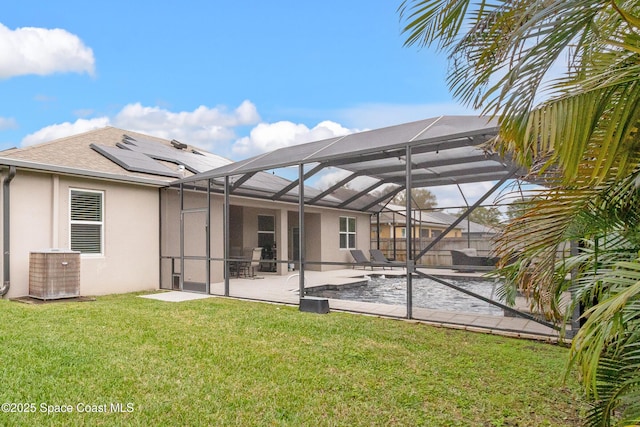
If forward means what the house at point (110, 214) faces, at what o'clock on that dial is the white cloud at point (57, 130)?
The white cloud is roughly at 1 o'clock from the house.

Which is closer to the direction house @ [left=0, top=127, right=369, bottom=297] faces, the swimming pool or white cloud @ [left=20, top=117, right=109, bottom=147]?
the white cloud

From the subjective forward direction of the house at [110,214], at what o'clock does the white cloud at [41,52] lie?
The white cloud is roughly at 1 o'clock from the house.

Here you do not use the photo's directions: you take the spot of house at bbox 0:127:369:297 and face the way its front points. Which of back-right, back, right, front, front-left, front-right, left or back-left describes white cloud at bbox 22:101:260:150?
front-right

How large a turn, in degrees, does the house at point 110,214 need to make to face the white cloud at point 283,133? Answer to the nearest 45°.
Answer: approximately 45° to its right

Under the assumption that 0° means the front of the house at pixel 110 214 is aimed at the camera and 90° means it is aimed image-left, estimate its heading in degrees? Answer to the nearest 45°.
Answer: approximately 135°

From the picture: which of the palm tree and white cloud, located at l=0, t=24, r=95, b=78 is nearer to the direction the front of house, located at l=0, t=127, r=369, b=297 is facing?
the white cloud

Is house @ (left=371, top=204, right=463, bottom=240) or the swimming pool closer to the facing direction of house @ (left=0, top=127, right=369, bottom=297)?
the house

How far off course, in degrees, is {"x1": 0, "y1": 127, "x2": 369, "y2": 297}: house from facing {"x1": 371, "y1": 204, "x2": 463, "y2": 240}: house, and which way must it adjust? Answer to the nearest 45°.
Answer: approximately 90° to its right

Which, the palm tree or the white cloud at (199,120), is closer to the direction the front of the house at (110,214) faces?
the white cloud
